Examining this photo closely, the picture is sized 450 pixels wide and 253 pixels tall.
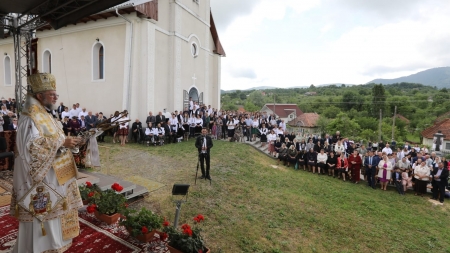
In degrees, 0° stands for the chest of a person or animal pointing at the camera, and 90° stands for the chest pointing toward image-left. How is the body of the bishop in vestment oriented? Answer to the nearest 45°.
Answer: approximately 270°

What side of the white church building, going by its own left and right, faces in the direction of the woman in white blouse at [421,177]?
front

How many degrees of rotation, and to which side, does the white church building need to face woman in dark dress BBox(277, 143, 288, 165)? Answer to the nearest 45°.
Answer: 0° — it already faces them

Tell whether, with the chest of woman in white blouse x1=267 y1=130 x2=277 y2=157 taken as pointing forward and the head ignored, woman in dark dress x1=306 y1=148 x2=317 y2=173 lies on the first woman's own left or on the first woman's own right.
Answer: on the first woman's own left

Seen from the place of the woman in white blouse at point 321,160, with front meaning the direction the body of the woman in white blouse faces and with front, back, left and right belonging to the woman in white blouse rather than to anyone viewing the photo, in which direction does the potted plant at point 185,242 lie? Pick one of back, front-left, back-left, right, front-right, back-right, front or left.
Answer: front-left

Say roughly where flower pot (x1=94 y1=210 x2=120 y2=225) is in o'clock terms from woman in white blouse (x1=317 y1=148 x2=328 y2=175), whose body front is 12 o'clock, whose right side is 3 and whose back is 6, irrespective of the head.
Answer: The flower pot is roughly at 11 o'clock from the woman in white blouse.

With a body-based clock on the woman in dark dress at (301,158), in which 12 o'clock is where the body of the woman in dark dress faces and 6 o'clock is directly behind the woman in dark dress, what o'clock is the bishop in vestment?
The bishop in vestment is roughly at 11 o'clock from the woman in dark dress.

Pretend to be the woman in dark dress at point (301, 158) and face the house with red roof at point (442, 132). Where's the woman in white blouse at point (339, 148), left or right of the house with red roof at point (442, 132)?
right

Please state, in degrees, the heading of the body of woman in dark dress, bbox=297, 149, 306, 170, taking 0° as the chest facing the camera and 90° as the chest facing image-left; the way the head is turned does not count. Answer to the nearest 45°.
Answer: approximately 45°

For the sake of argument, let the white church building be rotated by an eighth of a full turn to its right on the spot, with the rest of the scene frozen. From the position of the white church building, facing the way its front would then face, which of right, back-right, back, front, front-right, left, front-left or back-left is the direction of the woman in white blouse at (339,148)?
front-left

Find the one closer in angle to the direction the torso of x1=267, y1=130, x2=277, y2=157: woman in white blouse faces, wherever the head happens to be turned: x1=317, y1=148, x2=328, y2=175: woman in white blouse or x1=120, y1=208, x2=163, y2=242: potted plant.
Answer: the potted plant

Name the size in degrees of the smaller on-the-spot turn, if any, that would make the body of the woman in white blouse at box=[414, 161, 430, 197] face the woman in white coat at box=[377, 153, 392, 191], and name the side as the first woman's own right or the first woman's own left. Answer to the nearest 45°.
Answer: approximately 45° to the first woman's own right
